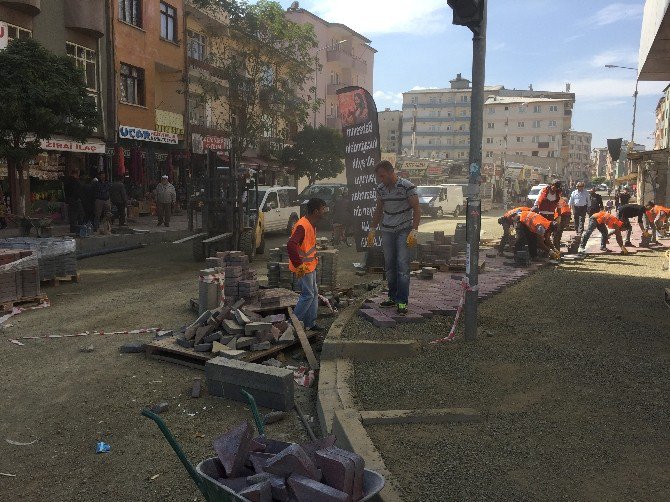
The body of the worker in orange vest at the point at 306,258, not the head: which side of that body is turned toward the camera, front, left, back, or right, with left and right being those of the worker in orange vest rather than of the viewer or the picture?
right

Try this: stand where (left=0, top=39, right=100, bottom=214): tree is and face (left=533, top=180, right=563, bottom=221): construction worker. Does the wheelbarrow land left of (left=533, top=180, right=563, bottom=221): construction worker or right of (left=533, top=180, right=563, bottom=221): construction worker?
right

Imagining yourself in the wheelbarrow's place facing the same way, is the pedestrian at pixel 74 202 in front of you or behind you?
behind

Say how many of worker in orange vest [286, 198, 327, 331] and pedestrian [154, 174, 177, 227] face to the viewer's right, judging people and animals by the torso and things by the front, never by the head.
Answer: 1

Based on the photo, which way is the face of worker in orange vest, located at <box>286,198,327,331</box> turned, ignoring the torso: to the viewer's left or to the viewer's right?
to the viewer's right

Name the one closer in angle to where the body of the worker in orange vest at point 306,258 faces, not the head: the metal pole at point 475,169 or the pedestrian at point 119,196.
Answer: the metal pole

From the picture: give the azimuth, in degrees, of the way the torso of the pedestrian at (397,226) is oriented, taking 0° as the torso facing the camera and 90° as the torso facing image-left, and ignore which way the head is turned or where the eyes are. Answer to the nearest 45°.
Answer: approximately 45°

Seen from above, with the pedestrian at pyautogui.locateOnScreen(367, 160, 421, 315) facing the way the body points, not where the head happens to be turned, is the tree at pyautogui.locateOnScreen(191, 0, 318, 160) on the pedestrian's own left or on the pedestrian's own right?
on the pedestrian's own right

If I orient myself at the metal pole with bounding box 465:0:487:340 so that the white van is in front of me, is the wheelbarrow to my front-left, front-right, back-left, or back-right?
back-left

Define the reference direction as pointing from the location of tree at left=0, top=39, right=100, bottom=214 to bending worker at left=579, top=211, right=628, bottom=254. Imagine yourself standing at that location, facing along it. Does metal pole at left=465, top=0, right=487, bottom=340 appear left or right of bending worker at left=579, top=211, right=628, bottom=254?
right
